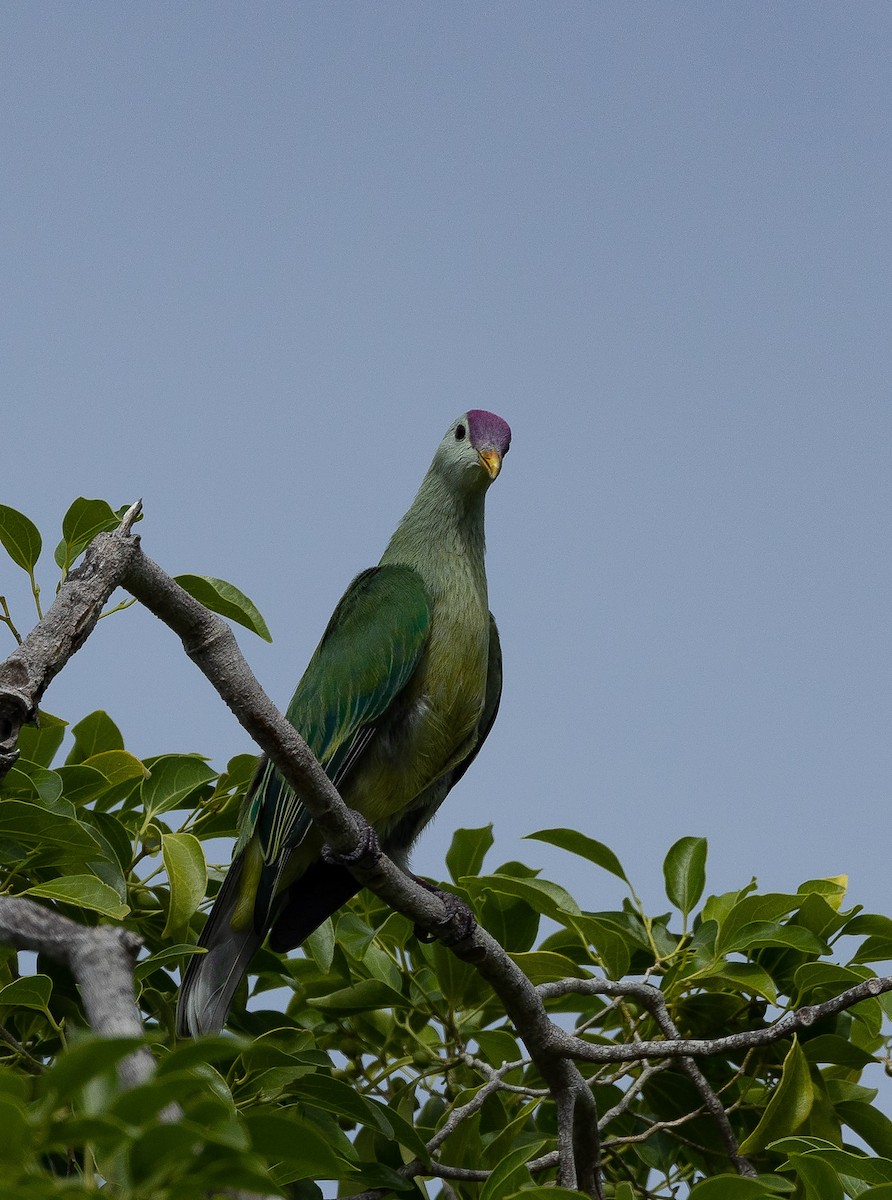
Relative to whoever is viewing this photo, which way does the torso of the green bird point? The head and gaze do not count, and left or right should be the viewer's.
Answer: facing the viewer and to the right of the viewer
